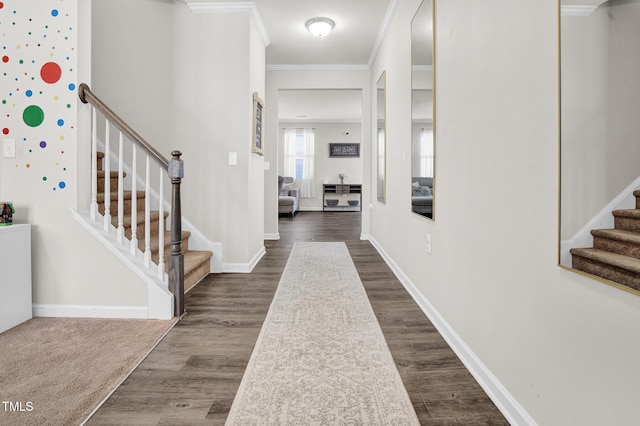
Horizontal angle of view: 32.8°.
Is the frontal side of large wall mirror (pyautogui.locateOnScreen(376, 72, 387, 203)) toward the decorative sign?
no

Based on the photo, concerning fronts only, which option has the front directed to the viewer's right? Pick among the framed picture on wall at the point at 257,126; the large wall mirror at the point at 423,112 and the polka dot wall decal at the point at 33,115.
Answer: the framed picture on wall

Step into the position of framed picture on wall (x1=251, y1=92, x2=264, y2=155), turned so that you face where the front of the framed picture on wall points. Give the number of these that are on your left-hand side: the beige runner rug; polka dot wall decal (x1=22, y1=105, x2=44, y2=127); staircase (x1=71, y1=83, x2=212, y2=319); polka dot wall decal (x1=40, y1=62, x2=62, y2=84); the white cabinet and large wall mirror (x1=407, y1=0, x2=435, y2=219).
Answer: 0

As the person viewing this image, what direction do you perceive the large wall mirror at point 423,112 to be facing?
facing to the left of the viewer

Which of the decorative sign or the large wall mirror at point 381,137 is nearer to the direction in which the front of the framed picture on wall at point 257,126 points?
the large wall mirror

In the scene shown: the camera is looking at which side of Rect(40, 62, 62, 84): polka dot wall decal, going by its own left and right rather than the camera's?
front

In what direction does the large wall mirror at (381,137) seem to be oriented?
to the viewer's left

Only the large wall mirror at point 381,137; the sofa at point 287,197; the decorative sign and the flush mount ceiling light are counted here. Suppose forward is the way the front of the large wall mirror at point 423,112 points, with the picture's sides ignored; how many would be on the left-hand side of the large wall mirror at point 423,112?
0

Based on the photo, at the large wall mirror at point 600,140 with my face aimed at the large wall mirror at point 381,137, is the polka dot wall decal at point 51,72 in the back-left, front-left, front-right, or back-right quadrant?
front-left

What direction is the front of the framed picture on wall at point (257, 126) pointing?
to the viewer's right

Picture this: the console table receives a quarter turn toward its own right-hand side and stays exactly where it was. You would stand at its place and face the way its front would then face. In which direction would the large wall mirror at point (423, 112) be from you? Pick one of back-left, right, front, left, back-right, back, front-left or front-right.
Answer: left

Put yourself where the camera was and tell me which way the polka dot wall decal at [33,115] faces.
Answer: facing the viewer

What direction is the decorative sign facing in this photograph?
toward the camera
